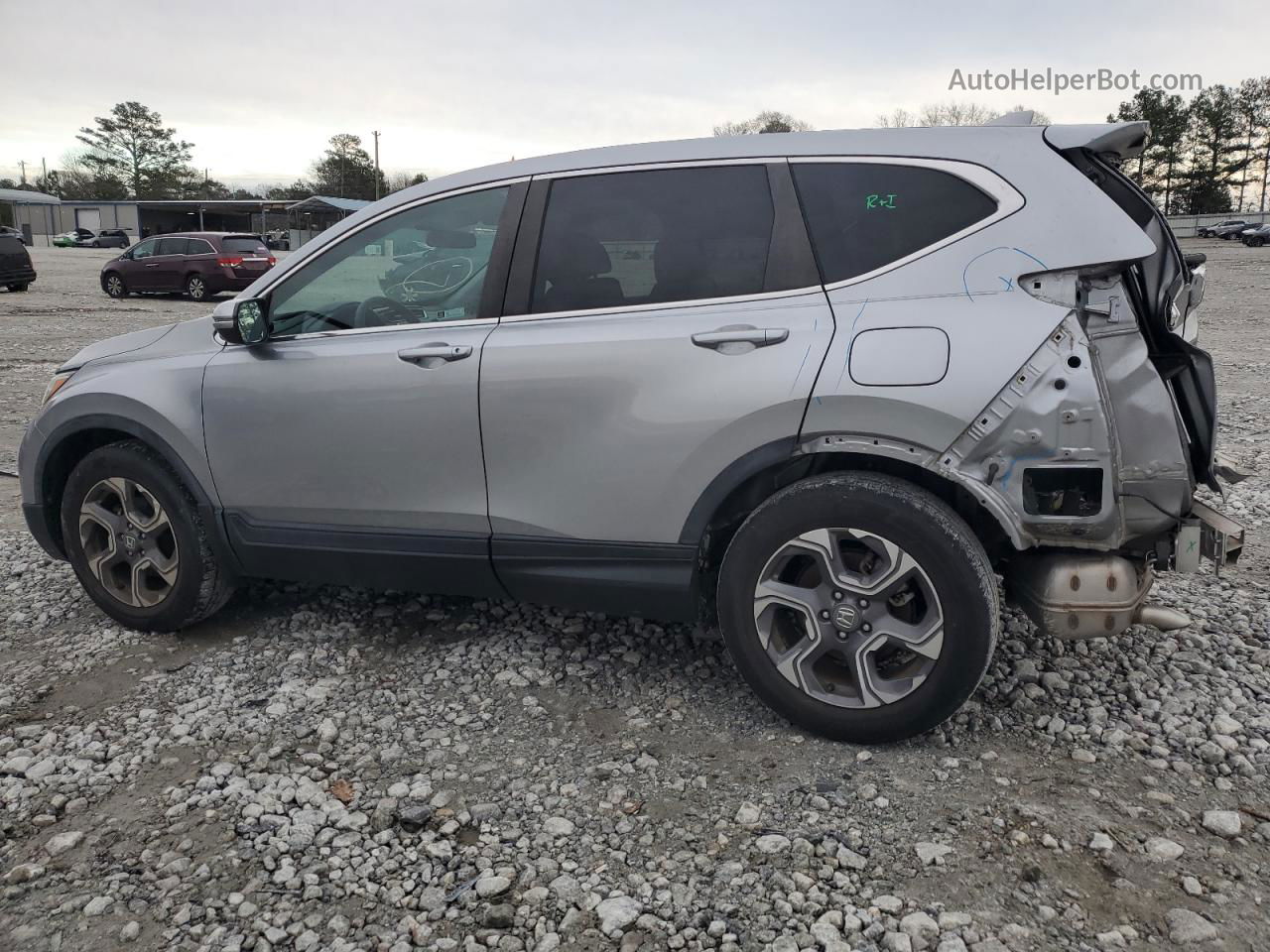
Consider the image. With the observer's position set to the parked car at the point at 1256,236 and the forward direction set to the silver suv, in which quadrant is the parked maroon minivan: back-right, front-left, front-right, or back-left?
front-right

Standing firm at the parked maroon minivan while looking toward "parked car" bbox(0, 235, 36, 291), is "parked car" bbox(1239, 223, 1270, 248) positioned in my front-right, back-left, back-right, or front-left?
back-right

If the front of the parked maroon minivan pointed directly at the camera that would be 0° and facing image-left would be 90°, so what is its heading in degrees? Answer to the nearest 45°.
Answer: approximately 135°

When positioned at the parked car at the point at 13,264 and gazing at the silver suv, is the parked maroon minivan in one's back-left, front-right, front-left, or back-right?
front-left

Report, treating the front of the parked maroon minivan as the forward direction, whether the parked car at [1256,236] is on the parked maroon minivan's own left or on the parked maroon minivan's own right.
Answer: on the parked maroon minivan's own right

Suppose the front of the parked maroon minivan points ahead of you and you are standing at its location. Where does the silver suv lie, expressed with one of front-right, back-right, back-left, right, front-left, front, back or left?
back-left

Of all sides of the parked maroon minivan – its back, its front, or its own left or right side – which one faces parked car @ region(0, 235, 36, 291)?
front
